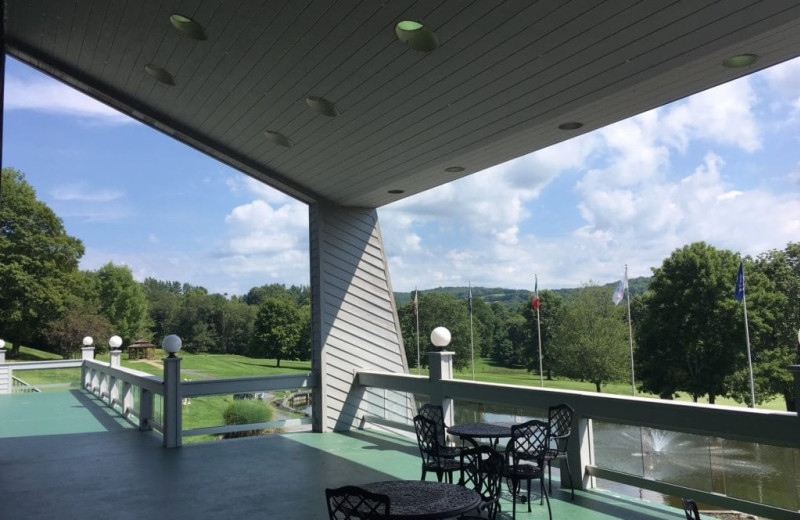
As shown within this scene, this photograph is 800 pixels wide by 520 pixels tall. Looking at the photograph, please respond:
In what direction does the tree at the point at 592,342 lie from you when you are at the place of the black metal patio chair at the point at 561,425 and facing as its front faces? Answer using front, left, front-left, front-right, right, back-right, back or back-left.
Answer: back-right

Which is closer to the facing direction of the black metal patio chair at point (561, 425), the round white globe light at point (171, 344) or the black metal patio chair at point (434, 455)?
the black metal patio chair

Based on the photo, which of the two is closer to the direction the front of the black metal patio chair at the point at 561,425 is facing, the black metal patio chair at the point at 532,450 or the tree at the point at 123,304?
the black metal patio chair

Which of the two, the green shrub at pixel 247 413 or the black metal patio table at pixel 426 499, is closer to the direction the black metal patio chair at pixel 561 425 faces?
the black metal patio table

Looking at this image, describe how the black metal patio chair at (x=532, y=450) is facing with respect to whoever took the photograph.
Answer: facing away from the viewer and to the left of the viewer

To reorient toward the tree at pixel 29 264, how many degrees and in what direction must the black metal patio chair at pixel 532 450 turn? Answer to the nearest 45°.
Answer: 0° — it already faces it

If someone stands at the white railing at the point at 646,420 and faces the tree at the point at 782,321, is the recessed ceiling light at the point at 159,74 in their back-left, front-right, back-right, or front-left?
back-left

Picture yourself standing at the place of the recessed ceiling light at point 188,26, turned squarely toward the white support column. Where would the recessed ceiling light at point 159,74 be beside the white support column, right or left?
left

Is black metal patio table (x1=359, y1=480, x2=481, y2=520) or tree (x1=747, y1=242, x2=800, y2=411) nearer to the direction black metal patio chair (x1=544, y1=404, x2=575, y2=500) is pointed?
the black metal patio table

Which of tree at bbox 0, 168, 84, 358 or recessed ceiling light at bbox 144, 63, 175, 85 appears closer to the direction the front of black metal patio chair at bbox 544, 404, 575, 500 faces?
the recessed ceiling light

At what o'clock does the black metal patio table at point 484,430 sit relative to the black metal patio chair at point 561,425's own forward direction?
The black metal patio table is roughly at 1 o'clock from the black metal patio chair.

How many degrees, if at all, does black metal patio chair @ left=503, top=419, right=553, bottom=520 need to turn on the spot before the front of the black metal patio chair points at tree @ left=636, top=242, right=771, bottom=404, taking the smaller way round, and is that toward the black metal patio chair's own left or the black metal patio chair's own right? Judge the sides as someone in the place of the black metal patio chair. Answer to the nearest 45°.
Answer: approximately 45° to the black metal patio chair's own right
